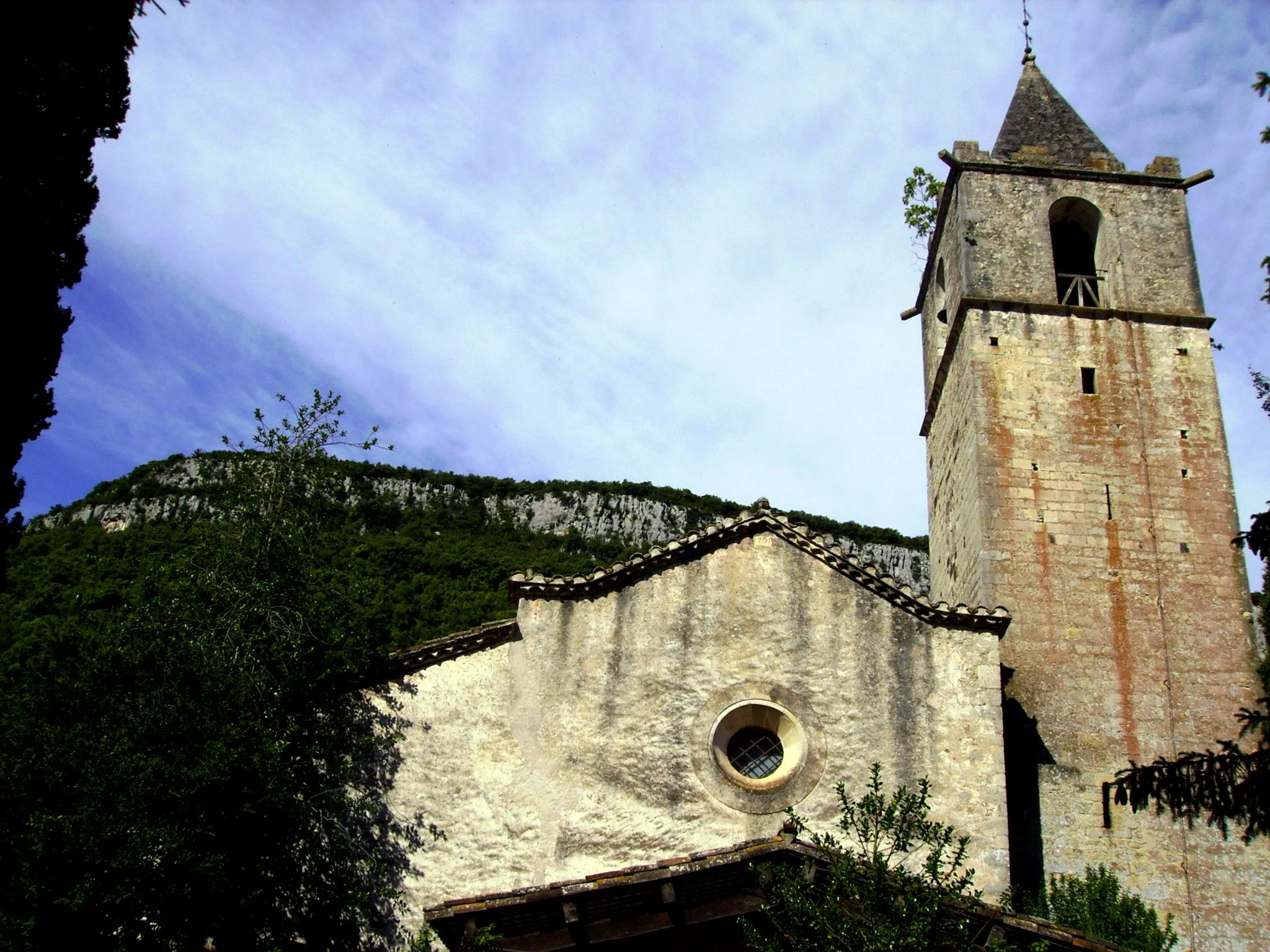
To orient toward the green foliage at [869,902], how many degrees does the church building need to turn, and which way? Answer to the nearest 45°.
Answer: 0° — it already faces it

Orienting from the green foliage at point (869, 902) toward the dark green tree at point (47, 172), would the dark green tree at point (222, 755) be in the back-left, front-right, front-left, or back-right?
front-right

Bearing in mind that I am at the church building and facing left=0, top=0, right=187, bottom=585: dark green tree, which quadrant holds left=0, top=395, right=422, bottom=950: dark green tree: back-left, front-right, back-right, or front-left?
front-right

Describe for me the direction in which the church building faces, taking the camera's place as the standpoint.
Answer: facing the viewer

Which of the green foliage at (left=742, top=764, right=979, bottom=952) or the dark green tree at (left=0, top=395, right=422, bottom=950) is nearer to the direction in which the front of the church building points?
the green foliage

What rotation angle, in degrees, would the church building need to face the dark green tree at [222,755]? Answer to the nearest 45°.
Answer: approximately 45° to its right

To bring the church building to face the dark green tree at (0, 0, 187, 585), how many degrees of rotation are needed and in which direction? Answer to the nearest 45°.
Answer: approximately 45° to its right
